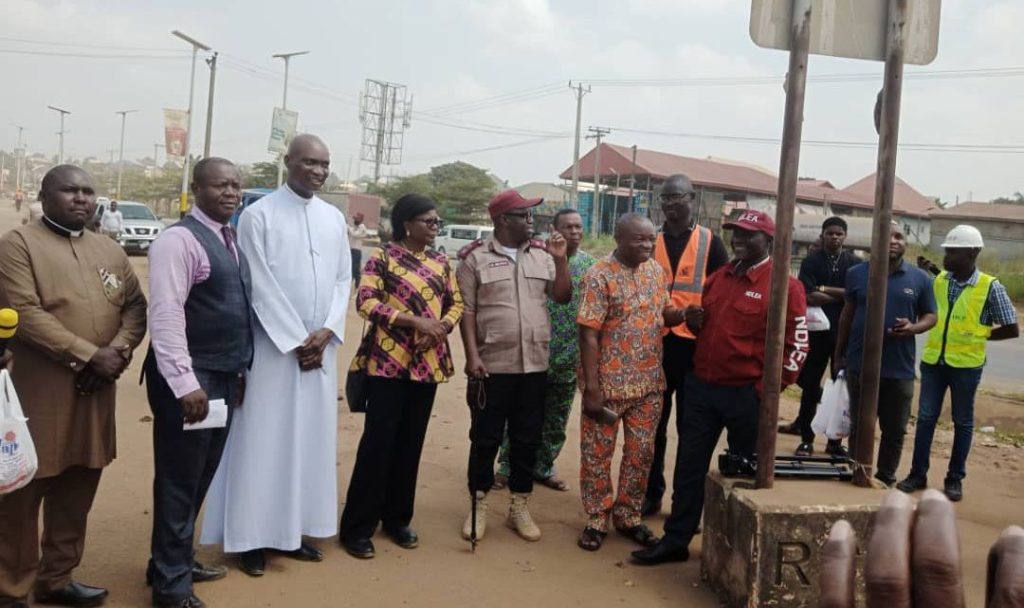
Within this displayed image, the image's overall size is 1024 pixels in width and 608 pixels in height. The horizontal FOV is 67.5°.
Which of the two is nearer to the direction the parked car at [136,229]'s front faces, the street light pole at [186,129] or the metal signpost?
the metal signpost

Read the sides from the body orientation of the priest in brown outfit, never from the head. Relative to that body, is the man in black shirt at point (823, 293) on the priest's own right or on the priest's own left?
on the priest's own left

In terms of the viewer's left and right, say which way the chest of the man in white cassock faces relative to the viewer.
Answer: facing the viewer and to the right of the viewer

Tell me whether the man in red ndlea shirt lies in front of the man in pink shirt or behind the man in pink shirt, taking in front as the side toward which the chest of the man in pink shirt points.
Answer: in front

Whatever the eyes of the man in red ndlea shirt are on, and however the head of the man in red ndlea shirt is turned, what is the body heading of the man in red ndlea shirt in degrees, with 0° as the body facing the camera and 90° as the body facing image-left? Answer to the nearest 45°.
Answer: approximately 45°

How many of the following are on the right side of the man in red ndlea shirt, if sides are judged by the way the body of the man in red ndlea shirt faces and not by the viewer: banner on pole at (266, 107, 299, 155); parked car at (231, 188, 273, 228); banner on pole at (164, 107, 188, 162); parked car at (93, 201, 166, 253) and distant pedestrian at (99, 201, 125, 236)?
5

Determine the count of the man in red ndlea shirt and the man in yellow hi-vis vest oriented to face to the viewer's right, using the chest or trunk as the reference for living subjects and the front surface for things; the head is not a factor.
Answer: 0

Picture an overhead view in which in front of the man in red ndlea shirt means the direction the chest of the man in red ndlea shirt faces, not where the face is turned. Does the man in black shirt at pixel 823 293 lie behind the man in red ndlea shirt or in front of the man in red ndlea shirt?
behind

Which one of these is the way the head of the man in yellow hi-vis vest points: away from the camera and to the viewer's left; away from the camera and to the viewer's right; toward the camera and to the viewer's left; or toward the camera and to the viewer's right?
toward the camera and to the viewer's left

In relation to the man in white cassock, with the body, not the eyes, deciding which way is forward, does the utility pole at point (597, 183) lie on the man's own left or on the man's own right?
on the man's own left

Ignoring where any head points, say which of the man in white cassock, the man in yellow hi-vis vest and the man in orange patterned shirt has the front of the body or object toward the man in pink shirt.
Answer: the man in yellow hi-vis vest

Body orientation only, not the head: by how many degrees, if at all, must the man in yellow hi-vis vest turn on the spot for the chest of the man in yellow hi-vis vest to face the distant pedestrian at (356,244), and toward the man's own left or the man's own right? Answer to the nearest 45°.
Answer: approximately 90° to the man's own right

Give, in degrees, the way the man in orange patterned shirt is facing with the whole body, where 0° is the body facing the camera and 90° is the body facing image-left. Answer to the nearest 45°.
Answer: approximately 315°

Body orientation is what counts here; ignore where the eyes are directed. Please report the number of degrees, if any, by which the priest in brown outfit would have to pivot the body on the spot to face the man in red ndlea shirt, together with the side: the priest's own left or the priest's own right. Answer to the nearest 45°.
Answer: approximately 45° to the priest's own left

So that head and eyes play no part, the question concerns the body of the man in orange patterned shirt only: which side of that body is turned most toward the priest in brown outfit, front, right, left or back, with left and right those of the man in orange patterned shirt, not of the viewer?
right
